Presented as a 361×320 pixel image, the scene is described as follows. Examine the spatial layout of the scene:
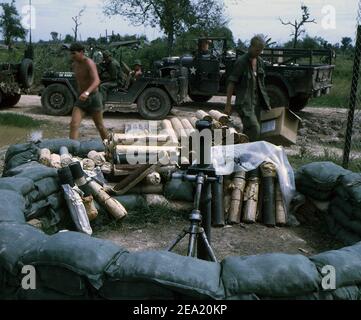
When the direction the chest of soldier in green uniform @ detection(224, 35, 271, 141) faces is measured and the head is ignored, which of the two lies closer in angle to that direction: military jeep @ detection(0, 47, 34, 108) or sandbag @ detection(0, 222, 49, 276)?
the sandbag

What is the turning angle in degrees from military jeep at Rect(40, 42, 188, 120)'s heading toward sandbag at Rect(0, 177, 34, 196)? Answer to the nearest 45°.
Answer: approximately 90° to its left

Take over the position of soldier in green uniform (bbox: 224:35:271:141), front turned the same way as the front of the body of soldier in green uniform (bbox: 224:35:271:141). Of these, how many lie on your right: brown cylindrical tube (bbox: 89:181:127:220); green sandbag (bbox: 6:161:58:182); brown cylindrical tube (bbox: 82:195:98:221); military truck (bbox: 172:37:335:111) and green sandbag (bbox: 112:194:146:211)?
4

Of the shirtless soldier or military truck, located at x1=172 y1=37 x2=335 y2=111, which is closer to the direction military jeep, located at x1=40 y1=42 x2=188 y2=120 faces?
the shirtless soldier

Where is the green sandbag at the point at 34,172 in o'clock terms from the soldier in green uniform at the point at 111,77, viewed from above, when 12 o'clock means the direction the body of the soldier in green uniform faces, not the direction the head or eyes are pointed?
The green sandbag is roughly at 9 o'clock from the soldier in green uniform.

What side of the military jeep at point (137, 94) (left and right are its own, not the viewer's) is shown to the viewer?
left

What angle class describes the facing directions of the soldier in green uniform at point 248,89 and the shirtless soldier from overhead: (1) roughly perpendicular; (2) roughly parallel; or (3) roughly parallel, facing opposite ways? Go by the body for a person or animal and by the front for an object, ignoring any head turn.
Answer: roughly perpendicular

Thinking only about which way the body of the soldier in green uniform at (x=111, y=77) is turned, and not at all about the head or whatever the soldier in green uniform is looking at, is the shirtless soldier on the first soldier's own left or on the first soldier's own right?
on the first soldier's own left

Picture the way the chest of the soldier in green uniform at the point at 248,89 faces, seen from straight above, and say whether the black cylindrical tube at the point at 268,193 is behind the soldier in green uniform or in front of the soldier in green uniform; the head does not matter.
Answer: in front

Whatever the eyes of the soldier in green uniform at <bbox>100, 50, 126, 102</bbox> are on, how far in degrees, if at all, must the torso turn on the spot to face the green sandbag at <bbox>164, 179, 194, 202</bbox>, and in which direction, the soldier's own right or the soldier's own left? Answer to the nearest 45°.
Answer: approximately 90° to the soldier's own left

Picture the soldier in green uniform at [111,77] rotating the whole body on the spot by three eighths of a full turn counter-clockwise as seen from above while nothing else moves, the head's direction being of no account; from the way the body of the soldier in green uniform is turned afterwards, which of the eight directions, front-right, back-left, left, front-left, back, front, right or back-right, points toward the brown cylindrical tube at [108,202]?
front-right

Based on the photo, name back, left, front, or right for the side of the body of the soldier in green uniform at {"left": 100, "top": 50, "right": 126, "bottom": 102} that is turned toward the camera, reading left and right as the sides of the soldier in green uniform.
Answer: left

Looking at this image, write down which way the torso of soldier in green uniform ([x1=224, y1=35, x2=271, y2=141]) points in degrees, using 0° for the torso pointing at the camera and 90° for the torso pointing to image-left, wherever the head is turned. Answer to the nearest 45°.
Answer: approximately 315°
